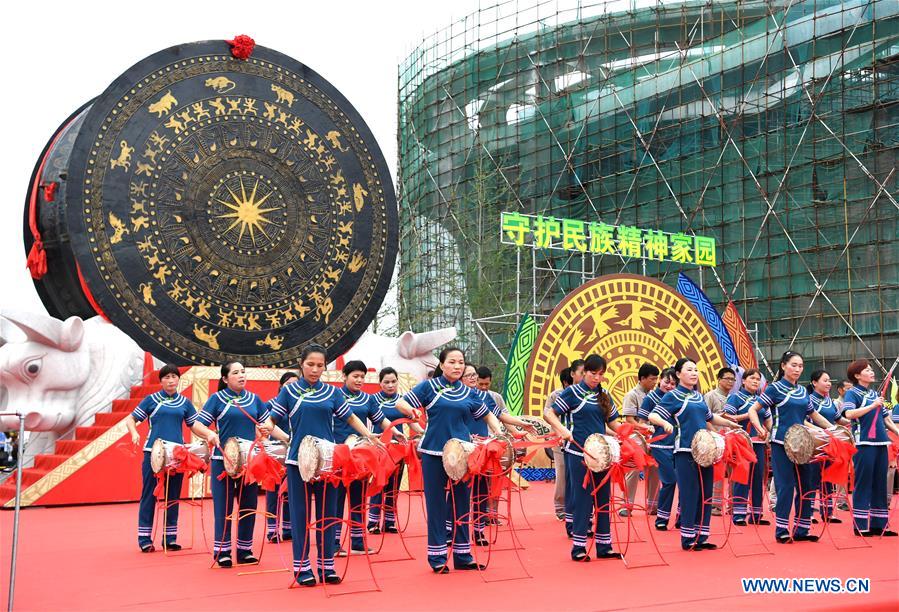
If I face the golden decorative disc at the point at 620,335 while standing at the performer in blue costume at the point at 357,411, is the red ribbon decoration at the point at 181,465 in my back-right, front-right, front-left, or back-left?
back-left

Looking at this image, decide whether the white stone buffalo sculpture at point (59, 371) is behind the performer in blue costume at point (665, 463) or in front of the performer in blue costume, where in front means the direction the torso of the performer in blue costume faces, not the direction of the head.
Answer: behind

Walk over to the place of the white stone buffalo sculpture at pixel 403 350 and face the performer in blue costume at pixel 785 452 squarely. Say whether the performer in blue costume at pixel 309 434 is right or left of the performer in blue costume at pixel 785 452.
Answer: right

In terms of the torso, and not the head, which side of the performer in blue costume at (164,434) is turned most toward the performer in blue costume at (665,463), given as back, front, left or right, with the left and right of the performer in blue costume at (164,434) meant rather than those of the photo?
left

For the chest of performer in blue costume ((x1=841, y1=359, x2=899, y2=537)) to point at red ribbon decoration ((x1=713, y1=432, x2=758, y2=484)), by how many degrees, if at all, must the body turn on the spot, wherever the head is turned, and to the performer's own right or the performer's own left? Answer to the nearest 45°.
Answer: approximately 90° to the performer's own right

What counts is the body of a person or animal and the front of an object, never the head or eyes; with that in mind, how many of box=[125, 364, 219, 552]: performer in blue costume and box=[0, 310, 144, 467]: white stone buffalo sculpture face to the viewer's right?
0

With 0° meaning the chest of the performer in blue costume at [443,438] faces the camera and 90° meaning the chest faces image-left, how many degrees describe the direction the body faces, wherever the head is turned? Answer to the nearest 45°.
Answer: approximately 315°

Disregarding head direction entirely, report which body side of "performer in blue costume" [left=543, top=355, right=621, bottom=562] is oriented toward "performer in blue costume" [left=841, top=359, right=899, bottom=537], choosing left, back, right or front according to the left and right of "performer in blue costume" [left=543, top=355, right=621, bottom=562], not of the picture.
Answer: left
